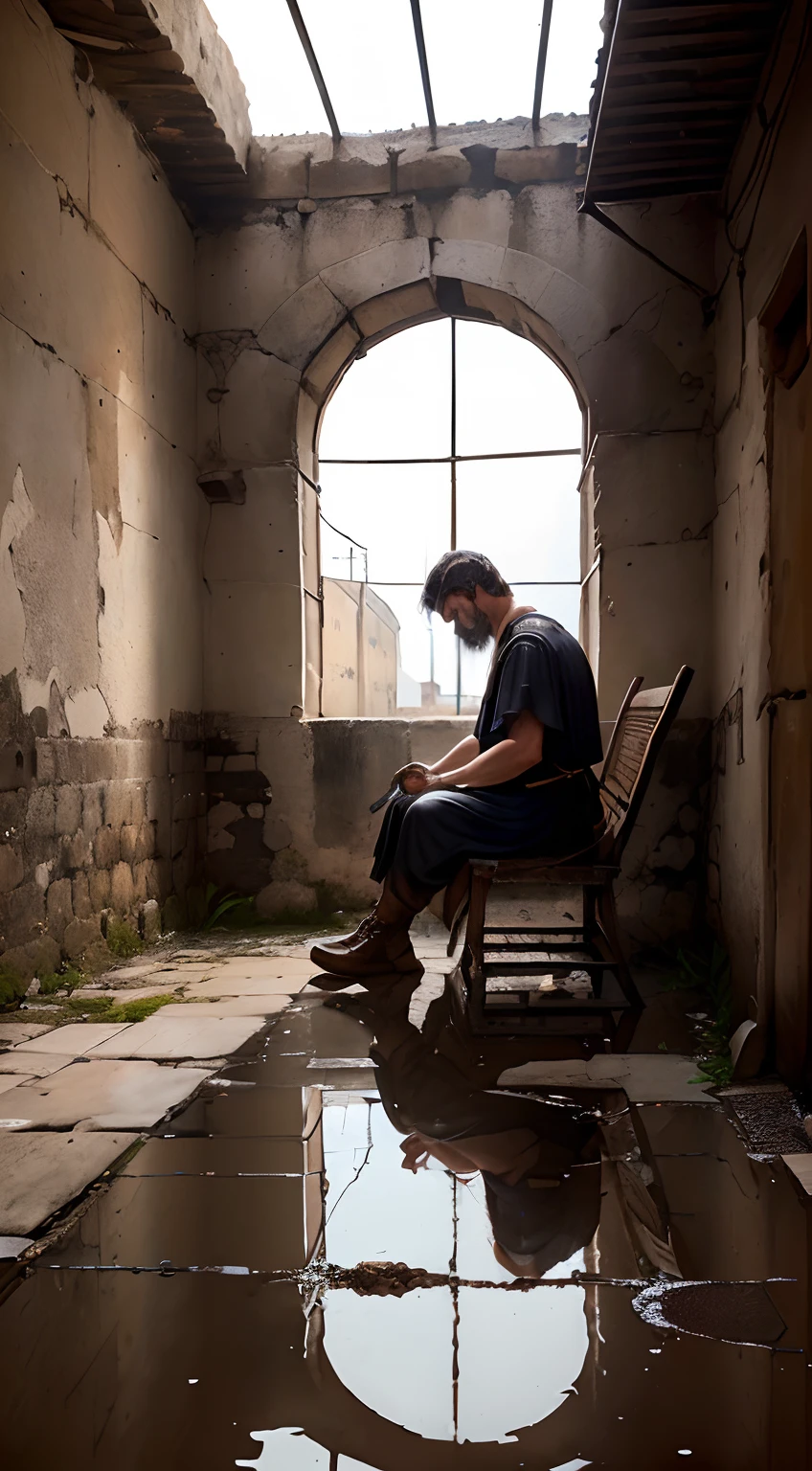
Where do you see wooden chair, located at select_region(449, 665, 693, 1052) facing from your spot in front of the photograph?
facing to the left of the viewer

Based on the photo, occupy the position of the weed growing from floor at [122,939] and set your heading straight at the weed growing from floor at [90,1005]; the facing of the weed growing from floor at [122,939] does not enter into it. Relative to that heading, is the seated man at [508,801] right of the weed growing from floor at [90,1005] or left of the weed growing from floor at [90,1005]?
left

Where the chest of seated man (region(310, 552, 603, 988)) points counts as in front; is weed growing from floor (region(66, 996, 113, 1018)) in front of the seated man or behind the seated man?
in front

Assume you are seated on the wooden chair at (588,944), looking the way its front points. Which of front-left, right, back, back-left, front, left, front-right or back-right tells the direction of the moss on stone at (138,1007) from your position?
front

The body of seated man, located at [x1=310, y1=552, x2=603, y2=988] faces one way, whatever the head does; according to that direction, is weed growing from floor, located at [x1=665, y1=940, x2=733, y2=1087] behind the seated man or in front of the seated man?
behind

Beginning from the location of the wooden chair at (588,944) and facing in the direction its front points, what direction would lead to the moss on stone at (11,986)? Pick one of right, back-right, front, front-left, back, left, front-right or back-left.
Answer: front

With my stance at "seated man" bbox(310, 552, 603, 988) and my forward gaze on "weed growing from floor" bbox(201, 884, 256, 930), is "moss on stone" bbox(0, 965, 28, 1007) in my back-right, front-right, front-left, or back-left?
front-left

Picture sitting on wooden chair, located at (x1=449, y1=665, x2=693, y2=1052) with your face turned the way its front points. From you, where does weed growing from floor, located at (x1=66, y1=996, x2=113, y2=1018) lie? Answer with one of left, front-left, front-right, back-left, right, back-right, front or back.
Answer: front

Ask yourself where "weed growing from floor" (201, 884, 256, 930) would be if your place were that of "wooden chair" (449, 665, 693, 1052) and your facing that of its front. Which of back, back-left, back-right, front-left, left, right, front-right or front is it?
front-right

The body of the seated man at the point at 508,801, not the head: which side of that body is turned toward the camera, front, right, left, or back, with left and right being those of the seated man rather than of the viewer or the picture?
left

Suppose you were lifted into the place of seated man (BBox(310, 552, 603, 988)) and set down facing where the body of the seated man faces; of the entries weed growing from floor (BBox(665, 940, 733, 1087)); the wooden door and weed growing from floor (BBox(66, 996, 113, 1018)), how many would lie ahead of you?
1

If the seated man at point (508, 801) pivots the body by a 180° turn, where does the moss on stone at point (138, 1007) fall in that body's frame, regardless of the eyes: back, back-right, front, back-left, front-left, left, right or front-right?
back

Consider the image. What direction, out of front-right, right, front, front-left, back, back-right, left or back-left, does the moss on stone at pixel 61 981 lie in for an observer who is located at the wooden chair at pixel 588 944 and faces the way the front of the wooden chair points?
front

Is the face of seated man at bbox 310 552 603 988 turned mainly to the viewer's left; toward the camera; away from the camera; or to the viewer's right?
to the viewer's left
